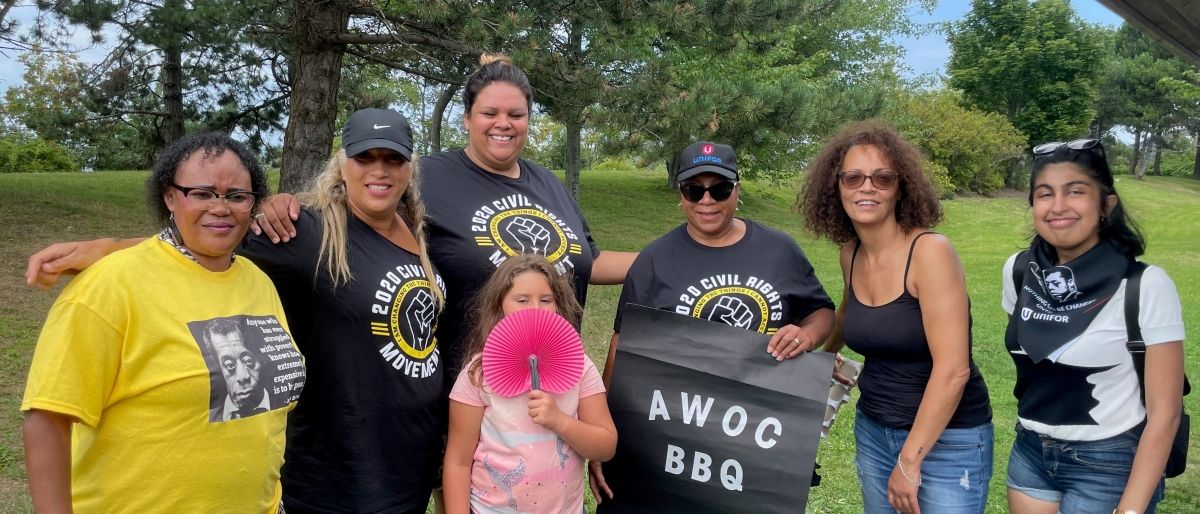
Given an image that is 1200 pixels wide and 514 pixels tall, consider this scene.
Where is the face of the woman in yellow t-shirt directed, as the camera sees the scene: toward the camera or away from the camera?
toward the camera

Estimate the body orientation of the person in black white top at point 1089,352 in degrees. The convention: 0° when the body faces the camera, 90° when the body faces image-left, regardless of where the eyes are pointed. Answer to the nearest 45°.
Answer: approximately 45°

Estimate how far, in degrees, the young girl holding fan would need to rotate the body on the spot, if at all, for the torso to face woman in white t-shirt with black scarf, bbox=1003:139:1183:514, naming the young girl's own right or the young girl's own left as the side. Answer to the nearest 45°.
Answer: approximately 90° to the young girl's own left

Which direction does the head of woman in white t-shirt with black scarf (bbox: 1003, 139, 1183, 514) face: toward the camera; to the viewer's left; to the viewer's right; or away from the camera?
toward the camera

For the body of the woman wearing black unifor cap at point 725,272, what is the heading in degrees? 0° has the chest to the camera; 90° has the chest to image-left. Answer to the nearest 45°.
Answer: approximately 0°

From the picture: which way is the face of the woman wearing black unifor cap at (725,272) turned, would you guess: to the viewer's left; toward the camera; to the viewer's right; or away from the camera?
toward the camera

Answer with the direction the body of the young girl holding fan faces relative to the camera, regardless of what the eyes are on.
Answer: toward the camera

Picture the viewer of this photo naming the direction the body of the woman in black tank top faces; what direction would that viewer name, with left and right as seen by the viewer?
facing the viewer and to the left of the viewer

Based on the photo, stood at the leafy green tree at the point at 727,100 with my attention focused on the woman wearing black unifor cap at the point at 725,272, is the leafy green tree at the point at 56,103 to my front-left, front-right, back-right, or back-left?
back-right

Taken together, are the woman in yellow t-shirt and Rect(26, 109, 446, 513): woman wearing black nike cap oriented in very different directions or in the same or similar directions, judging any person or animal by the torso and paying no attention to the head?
same or similar directions

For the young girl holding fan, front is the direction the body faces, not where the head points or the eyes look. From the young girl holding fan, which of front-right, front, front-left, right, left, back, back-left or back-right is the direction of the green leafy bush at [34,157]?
back-right

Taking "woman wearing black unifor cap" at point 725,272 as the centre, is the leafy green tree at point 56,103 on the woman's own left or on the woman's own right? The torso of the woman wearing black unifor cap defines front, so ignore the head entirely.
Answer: on the woman's own right
